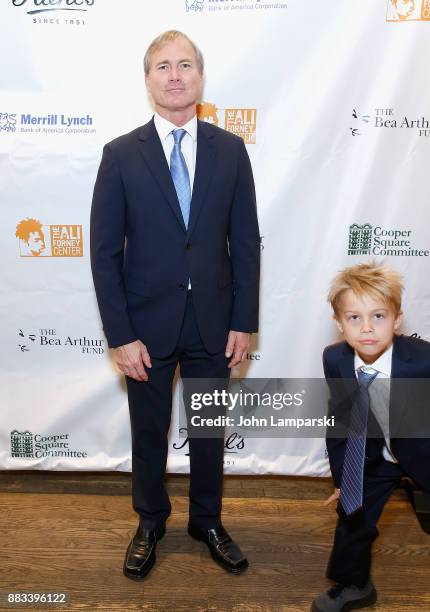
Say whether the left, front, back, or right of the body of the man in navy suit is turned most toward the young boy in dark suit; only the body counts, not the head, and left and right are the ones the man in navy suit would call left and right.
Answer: left

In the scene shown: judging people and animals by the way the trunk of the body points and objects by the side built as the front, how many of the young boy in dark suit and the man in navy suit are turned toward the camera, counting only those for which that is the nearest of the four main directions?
2

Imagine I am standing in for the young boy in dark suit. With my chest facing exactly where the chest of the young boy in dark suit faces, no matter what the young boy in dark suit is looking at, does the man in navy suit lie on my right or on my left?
on my right
